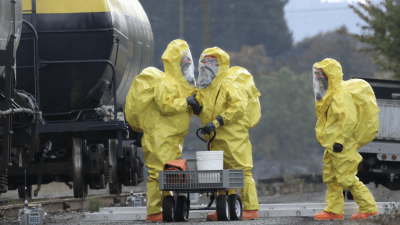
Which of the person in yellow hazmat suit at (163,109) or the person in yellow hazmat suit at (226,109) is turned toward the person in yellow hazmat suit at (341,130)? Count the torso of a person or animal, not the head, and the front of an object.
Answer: the person in yellow hazmat suit at (163,109)

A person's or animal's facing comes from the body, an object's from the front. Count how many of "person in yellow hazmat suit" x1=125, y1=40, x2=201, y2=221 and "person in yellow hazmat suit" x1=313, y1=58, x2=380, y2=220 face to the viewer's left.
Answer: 1

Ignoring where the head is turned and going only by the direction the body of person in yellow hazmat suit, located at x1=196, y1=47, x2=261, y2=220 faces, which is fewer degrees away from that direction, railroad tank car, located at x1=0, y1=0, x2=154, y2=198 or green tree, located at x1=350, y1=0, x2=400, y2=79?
the railroad tank car

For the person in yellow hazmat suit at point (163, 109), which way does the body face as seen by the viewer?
to the viewer's right

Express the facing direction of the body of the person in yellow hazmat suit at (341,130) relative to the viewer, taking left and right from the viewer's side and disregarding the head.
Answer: facing to the left of the viewer

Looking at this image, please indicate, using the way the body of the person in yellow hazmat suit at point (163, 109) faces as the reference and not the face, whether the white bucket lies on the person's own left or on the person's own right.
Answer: on the person's own right

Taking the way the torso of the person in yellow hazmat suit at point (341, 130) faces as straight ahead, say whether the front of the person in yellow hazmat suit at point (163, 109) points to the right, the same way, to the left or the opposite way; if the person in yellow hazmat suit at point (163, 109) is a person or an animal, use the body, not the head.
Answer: the opposite way

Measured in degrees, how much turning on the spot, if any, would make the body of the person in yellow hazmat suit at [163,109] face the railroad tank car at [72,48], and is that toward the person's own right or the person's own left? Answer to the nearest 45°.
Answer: approximately 135° to the person's own left

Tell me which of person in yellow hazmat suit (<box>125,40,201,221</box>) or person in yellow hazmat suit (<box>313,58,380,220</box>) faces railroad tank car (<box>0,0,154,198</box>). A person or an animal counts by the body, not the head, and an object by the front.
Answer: person in yellow hazmat suit (<box>313,58,380,220</box>)
